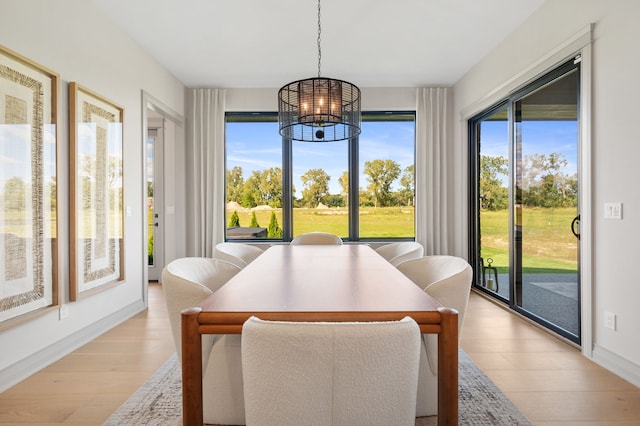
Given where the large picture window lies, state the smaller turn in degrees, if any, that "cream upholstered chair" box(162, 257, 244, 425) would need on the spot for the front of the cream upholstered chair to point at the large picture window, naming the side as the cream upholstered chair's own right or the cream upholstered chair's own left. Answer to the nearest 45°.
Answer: approximately 45° to the cream upholstered chair's own left

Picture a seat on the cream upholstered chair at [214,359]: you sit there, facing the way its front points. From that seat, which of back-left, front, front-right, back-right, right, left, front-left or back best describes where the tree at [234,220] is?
left

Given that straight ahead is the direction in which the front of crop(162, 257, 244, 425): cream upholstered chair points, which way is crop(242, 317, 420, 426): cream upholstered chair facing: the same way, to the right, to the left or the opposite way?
to the left

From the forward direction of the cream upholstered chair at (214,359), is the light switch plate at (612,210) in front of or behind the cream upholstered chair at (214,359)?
in front

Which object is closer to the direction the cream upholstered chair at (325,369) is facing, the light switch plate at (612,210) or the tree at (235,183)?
the tree

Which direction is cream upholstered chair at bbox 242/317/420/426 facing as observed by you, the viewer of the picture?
facing away from the viewer

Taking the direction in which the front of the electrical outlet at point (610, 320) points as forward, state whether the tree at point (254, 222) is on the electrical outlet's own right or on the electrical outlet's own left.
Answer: on the electrical outlet's own right

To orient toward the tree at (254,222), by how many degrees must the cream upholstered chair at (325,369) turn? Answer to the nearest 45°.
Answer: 0° — it already faces it

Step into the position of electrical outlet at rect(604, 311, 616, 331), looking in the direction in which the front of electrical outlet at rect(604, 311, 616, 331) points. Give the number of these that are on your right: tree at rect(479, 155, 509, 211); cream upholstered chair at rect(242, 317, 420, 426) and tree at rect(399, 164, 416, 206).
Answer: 2

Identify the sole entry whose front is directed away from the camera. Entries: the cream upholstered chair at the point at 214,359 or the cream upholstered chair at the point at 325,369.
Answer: the cream upholstered chair at the point at 325,369

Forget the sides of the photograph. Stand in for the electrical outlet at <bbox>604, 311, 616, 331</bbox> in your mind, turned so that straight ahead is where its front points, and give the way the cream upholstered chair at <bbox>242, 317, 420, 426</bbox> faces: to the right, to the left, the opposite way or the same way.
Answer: to the right

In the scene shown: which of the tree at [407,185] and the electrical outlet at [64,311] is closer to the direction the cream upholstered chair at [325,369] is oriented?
the tree

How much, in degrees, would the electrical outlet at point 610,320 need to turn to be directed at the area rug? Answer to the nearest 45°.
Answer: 0° — it already faces it

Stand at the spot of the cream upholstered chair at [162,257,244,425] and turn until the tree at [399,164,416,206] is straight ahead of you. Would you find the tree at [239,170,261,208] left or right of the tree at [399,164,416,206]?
left

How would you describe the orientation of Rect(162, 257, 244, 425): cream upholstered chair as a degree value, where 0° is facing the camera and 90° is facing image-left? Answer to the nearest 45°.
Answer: approximately 270°
